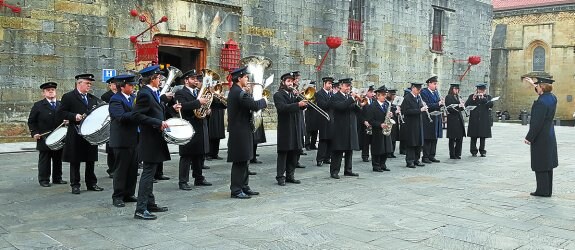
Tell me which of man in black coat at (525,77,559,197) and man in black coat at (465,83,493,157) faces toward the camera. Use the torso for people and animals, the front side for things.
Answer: man in black coat at (465,83,493,157)

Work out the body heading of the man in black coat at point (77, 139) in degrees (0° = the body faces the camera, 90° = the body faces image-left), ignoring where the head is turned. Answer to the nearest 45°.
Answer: approximately 315°

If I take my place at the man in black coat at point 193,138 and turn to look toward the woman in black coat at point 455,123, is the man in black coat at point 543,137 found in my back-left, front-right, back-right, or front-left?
front-right

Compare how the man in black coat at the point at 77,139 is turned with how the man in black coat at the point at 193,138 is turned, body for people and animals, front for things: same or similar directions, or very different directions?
same or similar directions

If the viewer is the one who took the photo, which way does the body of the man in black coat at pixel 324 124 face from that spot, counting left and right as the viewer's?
facing the viewer and to the right of the viewer

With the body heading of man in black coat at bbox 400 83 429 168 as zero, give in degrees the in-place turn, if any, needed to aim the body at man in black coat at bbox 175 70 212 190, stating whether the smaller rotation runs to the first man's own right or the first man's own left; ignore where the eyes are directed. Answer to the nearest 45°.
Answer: approximately 90° to the first man's own right

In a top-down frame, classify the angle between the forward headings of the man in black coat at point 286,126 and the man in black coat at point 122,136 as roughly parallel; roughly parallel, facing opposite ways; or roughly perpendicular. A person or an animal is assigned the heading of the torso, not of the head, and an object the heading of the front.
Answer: roughly parallel

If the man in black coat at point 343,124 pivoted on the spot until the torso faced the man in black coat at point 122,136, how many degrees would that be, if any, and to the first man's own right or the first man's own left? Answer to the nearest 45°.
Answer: approximately 90° to the first man's own right

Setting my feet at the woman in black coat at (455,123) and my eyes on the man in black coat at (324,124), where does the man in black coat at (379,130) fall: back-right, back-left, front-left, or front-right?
front-left

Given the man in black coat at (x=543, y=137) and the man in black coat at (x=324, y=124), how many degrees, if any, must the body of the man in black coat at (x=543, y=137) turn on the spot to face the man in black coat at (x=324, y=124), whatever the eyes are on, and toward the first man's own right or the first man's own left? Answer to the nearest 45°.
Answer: approximately 45° to the first man's own left

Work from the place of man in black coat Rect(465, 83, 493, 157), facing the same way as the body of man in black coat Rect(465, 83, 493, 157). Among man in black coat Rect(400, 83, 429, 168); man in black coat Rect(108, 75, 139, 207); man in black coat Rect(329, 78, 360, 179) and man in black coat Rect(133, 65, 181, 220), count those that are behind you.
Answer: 0
